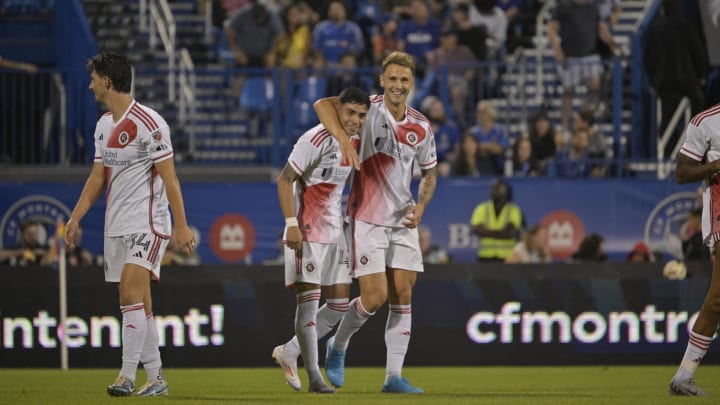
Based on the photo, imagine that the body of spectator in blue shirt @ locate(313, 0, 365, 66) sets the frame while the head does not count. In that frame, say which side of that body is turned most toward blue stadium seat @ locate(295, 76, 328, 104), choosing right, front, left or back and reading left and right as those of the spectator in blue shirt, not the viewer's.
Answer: front

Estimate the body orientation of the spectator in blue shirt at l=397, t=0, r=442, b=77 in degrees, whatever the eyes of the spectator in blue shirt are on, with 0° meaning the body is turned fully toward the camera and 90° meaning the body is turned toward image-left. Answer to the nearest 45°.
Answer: approximately 0°

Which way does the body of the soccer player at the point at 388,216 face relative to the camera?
toward the camera

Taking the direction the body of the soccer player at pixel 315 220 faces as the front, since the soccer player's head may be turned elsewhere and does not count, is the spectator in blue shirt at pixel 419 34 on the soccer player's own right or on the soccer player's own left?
on the soccer player's own left

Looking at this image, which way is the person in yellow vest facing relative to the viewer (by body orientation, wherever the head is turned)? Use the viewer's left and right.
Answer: facing the viewer

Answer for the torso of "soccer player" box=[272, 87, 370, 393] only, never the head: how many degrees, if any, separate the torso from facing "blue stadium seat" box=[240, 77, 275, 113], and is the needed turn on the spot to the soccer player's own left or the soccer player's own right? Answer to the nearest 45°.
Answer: approximately 135° to the soccer player's own left
